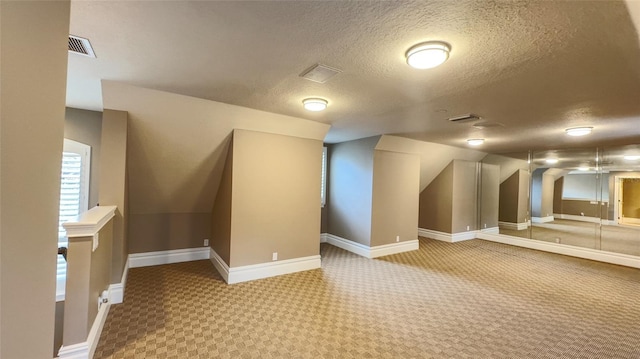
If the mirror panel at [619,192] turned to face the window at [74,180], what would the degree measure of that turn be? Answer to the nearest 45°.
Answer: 0° — it already faces it

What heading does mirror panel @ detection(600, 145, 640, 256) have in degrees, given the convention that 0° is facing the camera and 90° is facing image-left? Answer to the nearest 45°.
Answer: approximately 45°
